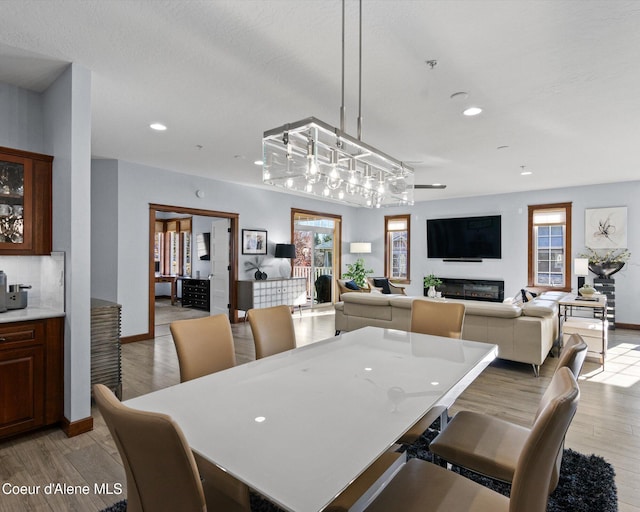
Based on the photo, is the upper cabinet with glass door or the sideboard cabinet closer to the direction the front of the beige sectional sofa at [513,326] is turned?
the sideboard cabinet

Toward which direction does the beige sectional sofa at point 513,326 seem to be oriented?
away from the camera

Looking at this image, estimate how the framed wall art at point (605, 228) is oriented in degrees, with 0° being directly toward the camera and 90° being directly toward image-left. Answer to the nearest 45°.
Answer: approximately 0°

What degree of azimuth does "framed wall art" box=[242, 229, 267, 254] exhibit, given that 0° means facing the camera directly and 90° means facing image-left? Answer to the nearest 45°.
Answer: approximately 315°

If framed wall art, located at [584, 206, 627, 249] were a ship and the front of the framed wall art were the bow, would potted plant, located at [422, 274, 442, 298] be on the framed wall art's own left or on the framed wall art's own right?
on the framed wall art's own right

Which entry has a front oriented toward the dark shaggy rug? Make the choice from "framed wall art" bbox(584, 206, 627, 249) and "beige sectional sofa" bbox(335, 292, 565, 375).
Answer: the framed wall art

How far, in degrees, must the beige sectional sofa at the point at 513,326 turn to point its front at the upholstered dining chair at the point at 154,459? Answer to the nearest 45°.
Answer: approximately 180°

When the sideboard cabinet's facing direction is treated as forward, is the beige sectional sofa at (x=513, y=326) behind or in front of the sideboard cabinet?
in front

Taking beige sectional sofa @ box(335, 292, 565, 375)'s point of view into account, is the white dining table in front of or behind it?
behind

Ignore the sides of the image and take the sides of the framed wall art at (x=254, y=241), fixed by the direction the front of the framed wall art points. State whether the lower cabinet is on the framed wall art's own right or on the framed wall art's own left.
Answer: on the framed wall art's own right

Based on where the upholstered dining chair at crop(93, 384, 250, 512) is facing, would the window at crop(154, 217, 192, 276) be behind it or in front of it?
in front
